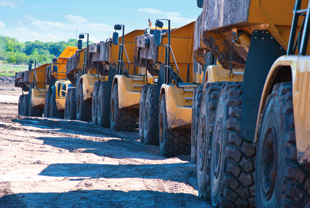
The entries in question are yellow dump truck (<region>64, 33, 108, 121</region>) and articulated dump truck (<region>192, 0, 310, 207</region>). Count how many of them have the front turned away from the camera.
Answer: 0

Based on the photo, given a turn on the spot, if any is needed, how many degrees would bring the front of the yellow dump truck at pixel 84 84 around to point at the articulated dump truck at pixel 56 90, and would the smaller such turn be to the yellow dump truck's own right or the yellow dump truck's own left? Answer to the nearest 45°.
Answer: approximately 135° to the yellow dump truck's own left

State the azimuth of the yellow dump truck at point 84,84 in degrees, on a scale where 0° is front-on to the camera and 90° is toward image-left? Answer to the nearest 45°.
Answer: approximately 315°

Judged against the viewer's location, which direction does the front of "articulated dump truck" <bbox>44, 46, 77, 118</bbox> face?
facing the viewer and to the right of the viewer

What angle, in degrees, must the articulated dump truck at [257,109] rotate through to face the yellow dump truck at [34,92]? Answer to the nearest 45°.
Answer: approximately 180°

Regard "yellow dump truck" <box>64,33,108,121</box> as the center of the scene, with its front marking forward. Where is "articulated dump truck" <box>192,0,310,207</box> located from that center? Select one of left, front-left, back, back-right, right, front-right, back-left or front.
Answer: front-right

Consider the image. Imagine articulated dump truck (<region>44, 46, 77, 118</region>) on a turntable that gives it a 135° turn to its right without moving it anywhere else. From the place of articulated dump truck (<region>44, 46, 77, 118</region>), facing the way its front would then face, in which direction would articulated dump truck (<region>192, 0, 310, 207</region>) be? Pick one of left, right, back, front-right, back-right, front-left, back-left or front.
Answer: left
